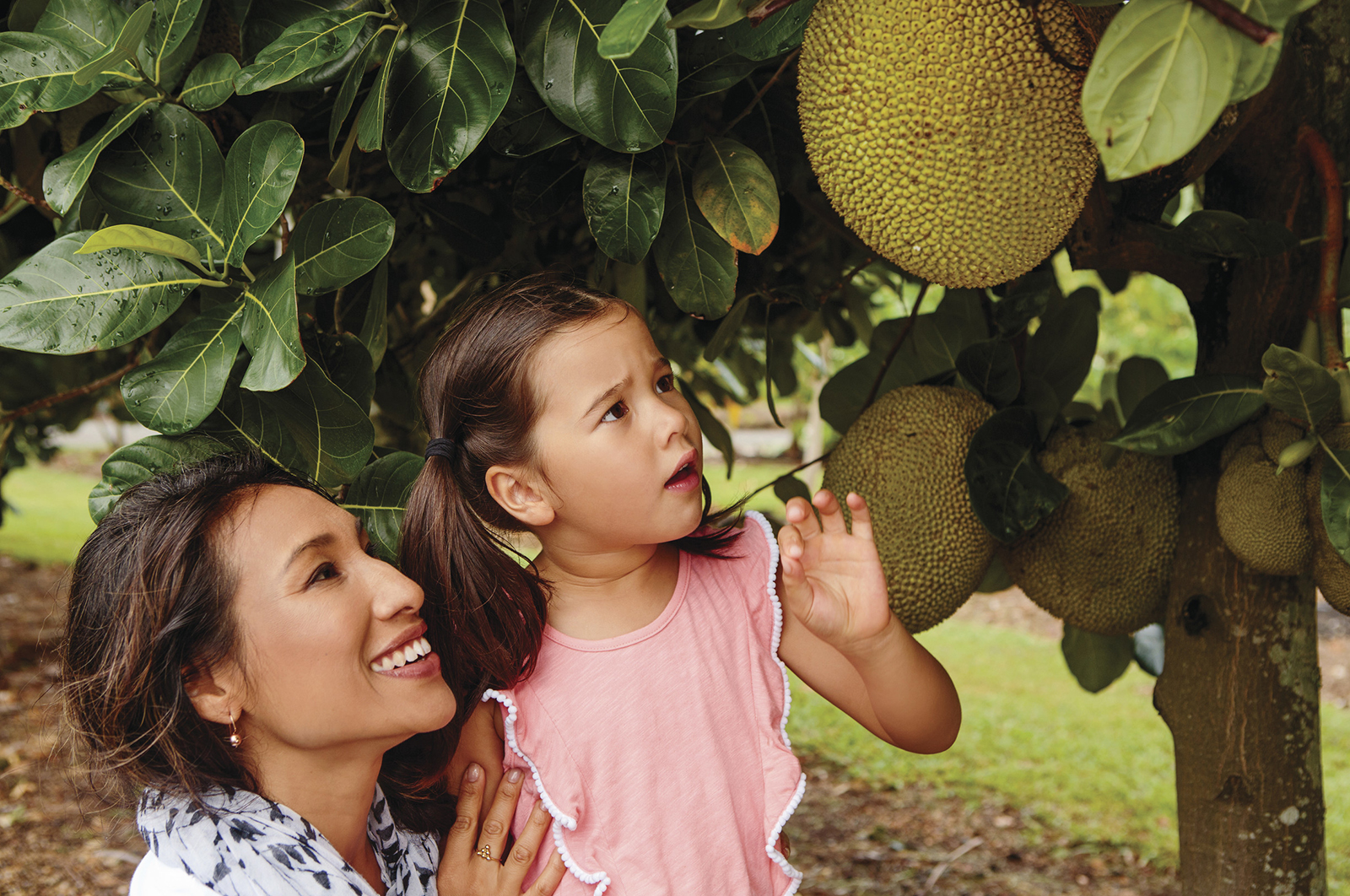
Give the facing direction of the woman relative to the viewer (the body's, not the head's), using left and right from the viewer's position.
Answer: facing the viewer and to the right of the viewer

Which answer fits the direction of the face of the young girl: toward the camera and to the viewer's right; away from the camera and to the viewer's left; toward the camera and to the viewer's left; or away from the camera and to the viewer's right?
toward the camera and to the viewer's right

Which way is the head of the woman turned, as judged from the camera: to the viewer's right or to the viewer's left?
to the viewer's right

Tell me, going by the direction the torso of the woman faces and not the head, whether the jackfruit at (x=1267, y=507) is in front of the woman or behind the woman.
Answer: in front
